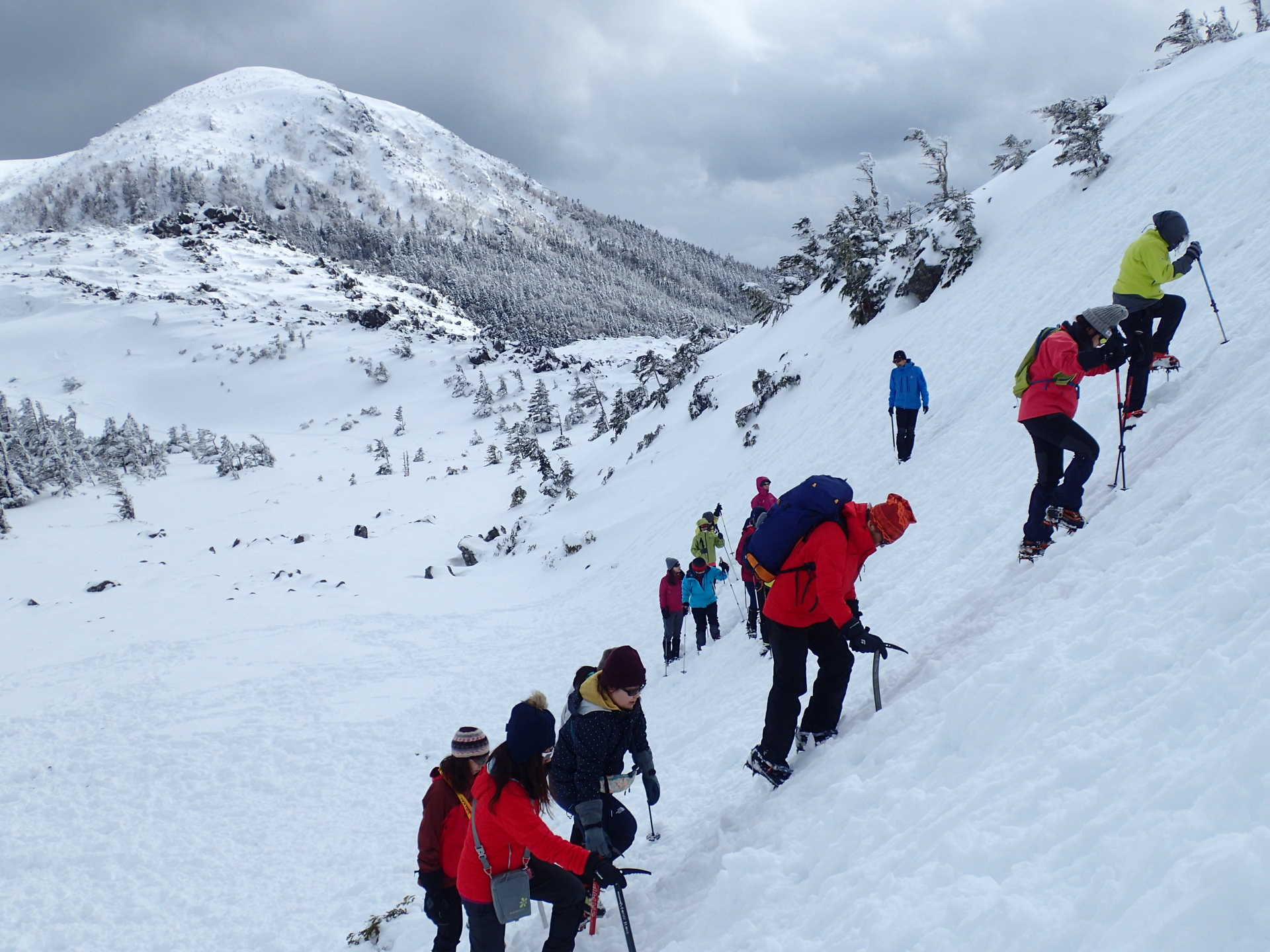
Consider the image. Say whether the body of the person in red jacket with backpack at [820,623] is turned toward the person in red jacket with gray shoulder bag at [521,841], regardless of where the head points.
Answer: no

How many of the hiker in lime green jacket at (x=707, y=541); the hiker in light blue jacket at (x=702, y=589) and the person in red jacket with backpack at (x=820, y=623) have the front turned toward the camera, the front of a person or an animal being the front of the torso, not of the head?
2

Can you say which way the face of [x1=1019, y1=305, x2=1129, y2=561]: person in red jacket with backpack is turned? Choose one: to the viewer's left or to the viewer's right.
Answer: to the viewer's right

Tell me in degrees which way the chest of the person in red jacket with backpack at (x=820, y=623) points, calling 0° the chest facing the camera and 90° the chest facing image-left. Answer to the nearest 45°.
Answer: approximately 270°

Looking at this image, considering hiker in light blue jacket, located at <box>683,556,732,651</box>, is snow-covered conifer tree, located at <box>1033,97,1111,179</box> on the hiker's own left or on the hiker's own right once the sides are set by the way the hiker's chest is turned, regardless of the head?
on the hiker's own left

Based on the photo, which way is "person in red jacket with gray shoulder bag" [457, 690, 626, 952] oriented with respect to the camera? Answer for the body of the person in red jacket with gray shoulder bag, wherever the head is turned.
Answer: to the viewer's right

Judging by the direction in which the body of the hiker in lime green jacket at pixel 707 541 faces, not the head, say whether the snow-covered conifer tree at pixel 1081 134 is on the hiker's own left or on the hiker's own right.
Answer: on the hiker's own left

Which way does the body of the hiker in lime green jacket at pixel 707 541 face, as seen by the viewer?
toward the camera

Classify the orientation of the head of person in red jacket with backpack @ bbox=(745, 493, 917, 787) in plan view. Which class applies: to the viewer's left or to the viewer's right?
to the viewer's right

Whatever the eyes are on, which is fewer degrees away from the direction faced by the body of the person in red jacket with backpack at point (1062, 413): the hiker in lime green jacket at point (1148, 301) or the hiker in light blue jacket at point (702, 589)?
the hiker in lime green jacket

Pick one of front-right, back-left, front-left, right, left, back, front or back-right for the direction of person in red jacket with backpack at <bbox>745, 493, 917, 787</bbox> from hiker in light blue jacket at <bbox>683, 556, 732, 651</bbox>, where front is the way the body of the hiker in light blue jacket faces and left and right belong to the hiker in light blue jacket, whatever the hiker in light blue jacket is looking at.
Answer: front

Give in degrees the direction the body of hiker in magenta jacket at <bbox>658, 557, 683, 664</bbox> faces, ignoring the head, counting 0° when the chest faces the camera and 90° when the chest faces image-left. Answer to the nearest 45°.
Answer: approximately 315°

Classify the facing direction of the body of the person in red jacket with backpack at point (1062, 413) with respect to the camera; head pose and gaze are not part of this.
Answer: to the viewer's right

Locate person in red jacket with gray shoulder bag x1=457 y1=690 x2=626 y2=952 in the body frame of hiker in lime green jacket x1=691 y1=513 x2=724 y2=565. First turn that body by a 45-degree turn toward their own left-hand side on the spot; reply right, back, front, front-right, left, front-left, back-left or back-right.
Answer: front-right

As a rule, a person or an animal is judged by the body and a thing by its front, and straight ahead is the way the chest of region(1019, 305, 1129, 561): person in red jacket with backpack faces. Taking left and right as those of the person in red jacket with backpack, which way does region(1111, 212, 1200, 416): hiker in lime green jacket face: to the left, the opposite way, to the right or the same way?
the same way

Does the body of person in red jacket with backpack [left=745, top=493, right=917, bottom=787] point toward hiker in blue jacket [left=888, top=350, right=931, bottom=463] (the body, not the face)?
no

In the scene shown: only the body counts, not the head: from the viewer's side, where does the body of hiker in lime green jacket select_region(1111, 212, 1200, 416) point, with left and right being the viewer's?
facing to the right of the viewer

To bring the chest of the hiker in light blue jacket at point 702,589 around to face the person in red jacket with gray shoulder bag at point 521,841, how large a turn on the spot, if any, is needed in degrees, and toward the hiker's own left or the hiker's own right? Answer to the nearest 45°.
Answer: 0° — they already face them
